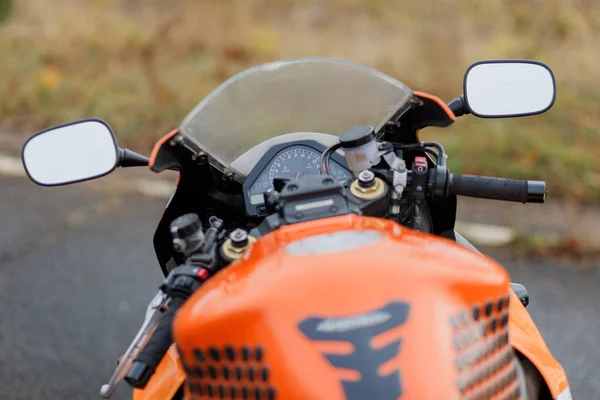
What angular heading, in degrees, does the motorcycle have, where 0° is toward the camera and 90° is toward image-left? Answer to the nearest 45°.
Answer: approximately 180°
